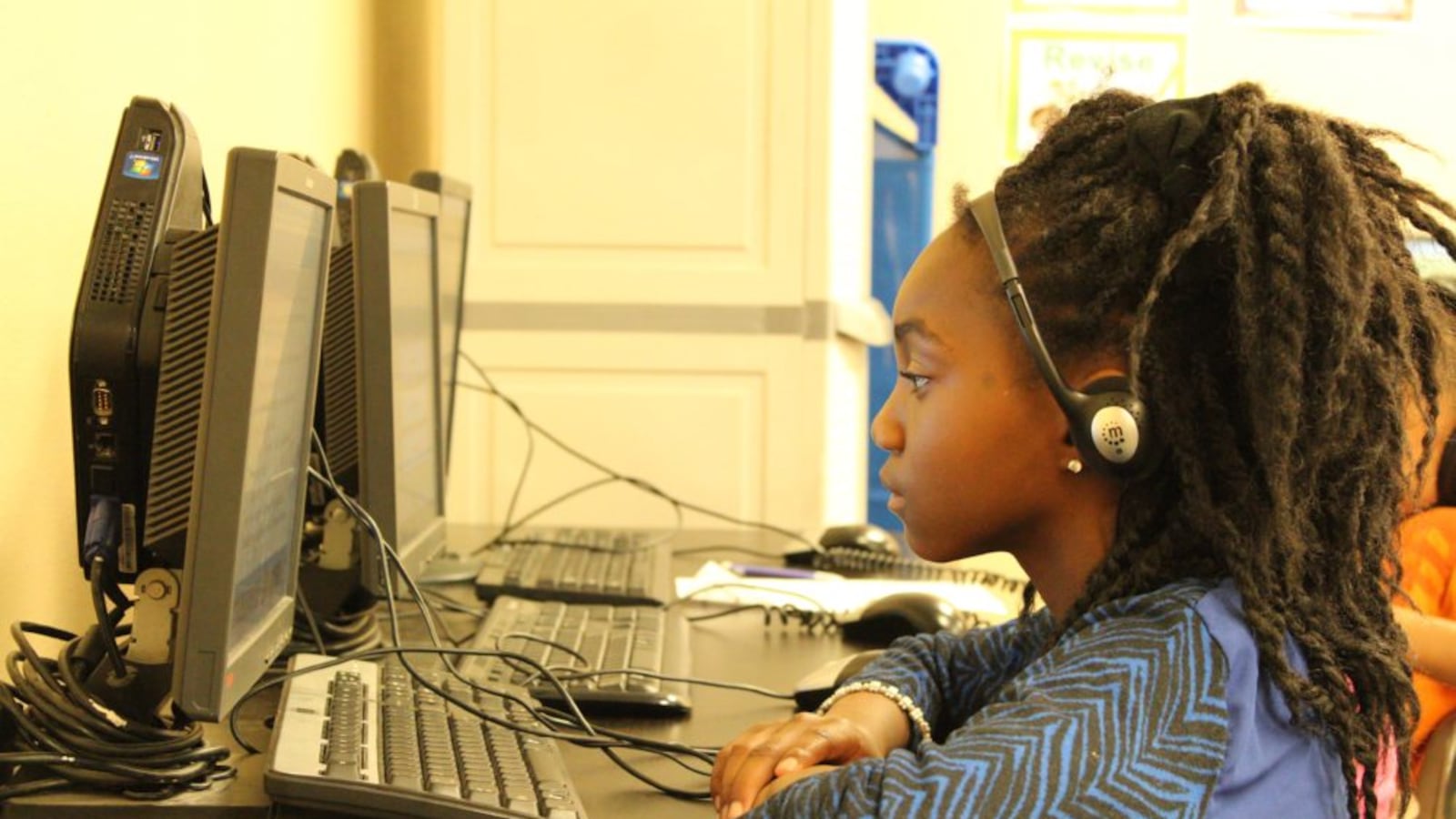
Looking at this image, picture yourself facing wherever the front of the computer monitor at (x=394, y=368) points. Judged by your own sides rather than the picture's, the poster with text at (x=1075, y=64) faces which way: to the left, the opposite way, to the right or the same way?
to the right

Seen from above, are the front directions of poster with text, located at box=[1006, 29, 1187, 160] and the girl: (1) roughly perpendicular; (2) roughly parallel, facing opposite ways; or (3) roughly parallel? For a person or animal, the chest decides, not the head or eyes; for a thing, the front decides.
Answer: roughly perpendicular

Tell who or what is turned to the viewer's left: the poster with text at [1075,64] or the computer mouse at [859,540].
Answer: the computer mouse

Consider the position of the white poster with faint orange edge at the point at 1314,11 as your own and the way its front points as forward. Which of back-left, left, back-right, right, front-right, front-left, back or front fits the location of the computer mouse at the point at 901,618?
front

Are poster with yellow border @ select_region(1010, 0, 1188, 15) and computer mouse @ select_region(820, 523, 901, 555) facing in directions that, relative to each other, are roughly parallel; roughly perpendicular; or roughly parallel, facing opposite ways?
roughly perpendicular

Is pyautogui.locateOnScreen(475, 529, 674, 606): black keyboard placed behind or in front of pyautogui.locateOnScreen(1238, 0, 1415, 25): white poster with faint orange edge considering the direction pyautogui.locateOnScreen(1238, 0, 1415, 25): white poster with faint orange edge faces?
in front

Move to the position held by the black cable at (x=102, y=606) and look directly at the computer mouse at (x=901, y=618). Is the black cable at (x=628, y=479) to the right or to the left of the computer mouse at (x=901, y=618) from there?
left

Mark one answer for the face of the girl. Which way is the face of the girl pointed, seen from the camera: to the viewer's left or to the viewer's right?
to the viewer's left

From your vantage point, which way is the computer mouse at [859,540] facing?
to the viewer's left

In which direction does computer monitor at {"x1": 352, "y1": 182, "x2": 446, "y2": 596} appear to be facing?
to the viewer's right

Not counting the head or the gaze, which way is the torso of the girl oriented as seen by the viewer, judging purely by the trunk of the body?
to the viewer's left

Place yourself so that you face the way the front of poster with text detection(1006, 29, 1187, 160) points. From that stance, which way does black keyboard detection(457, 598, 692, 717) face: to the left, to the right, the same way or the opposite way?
to the left

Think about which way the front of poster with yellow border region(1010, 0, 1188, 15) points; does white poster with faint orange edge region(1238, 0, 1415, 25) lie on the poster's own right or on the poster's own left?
on the poster's own left

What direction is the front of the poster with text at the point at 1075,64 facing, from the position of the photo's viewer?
facing the viewer

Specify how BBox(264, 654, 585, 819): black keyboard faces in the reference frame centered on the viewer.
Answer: facing to the right of the viewer

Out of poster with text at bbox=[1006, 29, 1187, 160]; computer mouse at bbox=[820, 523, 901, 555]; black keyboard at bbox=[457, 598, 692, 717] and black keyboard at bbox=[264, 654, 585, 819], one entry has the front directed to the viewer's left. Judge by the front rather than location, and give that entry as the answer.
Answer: the computer mouse

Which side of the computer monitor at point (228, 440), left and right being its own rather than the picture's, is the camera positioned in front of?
right

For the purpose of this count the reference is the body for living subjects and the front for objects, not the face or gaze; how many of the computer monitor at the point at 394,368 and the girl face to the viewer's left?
1

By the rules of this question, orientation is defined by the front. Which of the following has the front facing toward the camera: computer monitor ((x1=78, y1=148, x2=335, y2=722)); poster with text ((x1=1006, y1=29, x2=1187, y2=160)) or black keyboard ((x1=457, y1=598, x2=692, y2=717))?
the poster with text
